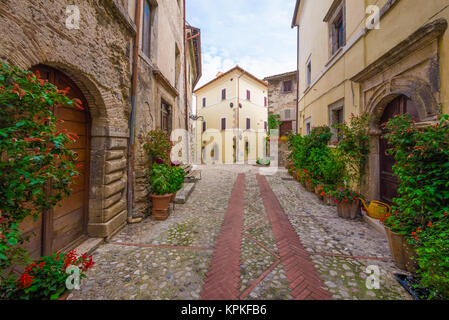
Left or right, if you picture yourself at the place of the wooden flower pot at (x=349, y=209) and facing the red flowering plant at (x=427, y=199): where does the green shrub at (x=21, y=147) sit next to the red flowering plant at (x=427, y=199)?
right

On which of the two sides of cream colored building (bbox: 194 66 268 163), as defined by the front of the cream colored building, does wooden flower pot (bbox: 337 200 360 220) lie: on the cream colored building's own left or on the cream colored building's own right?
on the cream colored building's own left

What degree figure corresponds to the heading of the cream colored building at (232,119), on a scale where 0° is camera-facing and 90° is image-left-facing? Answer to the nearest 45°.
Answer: approximately 45°

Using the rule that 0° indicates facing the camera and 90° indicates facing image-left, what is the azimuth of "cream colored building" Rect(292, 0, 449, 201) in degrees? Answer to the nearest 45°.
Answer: approximately 45°

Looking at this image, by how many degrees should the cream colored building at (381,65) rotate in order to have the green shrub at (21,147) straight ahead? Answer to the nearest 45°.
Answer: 0° — it already faces it

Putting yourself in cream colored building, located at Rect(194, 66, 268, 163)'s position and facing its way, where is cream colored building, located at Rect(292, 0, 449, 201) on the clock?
cream colored building, located at Rect(292, 0, 449, 201) is roughly at 10 o'clock from cream colored building, located at Rect(194, 66, 268, 163).

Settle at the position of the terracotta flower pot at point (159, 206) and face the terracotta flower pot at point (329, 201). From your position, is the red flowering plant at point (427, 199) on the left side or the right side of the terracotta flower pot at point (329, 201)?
right
